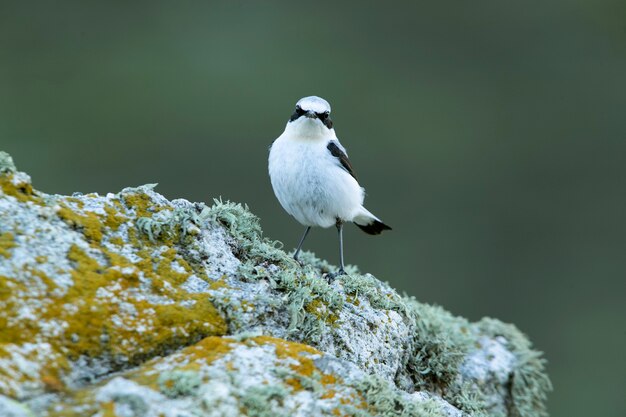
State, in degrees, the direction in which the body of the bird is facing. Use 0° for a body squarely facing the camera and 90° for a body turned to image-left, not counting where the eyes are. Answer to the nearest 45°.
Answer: approximately 45°
